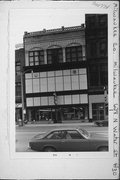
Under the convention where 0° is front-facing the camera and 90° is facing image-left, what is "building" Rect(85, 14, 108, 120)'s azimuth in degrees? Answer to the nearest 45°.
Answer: approximately 0°

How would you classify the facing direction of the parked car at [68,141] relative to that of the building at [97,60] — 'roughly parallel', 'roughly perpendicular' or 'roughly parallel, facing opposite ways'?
roughly perpendicular
